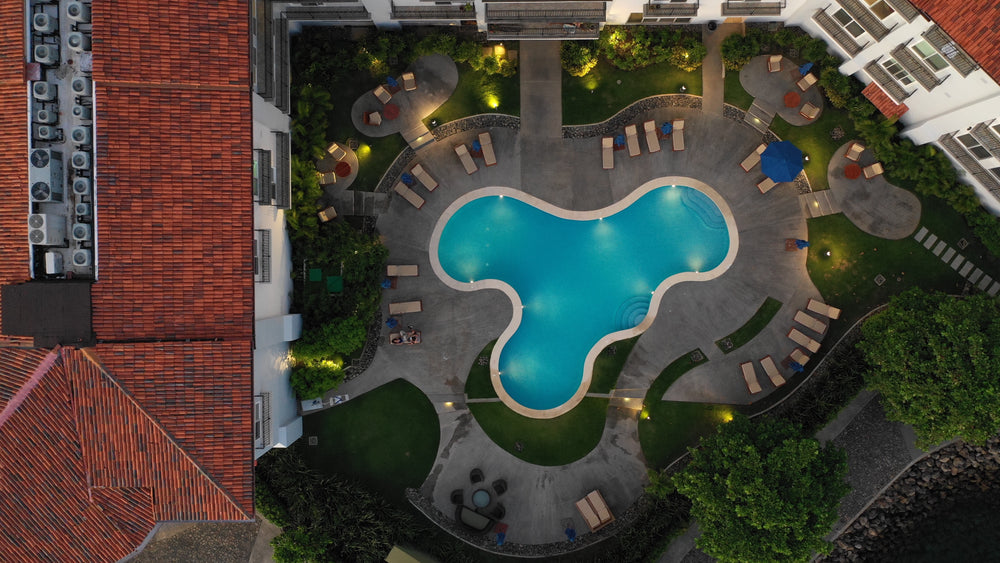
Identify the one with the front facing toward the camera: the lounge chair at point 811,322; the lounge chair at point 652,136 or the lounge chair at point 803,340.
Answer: the lounge chair at point 652,136

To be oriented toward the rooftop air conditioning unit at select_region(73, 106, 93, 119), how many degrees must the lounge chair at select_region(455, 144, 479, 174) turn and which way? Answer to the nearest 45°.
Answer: approximately 90° to its right

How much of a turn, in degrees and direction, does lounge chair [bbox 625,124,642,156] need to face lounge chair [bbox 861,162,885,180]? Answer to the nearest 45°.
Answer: approximately 90° to its left

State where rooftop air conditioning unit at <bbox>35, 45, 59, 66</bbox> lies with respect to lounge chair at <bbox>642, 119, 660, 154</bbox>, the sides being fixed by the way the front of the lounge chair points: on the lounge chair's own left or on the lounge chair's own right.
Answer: on the lounge chair's own right

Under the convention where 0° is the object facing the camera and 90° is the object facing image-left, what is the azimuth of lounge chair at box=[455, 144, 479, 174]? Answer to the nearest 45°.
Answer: approximately 315°

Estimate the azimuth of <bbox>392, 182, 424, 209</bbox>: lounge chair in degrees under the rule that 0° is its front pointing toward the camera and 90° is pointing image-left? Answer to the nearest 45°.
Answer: approximately 315°

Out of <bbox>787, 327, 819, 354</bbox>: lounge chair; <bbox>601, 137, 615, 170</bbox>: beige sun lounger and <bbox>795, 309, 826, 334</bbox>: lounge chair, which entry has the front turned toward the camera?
the beige sun lounger

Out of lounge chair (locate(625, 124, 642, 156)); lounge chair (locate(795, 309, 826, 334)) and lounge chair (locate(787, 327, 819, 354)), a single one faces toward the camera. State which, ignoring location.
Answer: lounge chair (locate(625, 124, 642, 156))

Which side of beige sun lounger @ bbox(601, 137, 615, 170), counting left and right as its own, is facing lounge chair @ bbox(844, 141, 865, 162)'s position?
left
